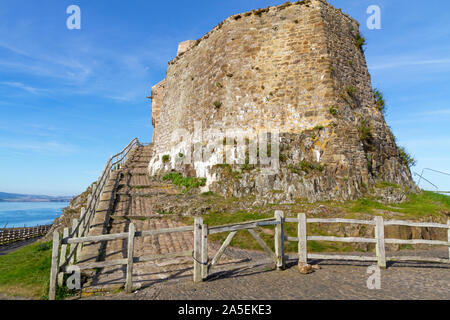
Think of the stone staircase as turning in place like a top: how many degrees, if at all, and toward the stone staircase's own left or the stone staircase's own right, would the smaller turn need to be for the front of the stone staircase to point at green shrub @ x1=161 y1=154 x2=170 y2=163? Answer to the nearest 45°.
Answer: approximately 180°

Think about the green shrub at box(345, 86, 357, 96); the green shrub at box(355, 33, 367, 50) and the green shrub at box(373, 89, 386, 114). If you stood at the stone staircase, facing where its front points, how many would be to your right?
0

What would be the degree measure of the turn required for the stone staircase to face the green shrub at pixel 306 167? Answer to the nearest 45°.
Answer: approximately 90° to its left

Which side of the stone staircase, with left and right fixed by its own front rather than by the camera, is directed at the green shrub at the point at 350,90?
left

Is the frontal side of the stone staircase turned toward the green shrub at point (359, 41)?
no

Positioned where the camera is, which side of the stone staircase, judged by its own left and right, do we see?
front

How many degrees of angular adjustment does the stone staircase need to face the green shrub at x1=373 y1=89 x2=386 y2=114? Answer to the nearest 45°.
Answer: approximately 90° to its left

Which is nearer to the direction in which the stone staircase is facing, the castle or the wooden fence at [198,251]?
the wooden fence

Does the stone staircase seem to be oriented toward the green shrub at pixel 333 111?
no

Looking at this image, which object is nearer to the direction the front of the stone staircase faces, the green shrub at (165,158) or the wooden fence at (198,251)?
the wooden fence
